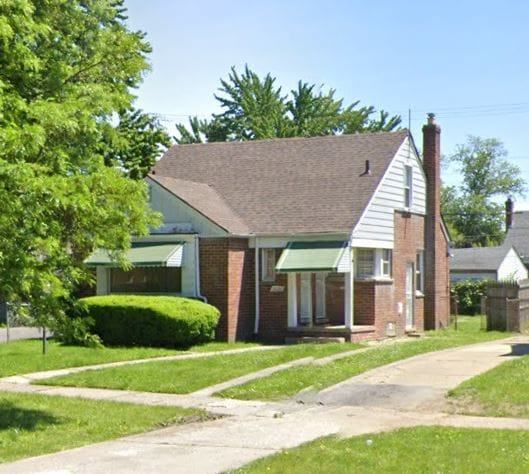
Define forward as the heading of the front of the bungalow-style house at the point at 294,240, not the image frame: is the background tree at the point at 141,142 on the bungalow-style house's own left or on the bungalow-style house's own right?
on the bungalow-style house's own right

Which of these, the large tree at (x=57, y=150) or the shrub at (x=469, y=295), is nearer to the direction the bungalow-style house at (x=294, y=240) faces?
the large tree

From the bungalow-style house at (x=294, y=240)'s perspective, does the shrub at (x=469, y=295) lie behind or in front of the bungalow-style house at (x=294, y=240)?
behind

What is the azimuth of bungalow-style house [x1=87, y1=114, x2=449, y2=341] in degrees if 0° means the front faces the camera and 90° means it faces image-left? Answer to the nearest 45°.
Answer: approximately 45°

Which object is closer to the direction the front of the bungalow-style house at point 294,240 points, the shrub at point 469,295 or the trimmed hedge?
the trimmed hedge

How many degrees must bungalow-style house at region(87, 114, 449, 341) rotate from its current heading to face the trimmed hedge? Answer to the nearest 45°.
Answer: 0° — it already faces it
